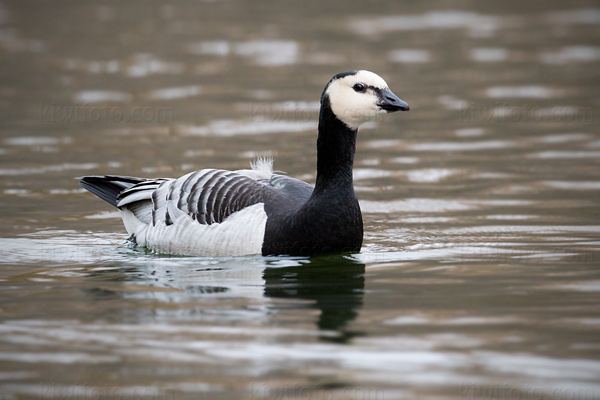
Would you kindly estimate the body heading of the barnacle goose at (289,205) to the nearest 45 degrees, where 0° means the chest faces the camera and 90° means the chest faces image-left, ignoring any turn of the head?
approximately 270°
